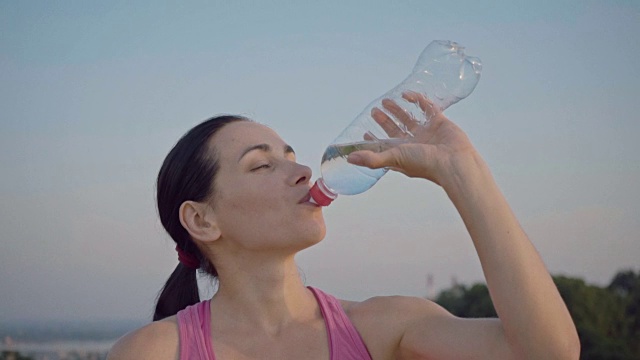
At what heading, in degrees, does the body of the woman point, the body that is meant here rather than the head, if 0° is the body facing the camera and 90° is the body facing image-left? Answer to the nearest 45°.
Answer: approximately 315°
